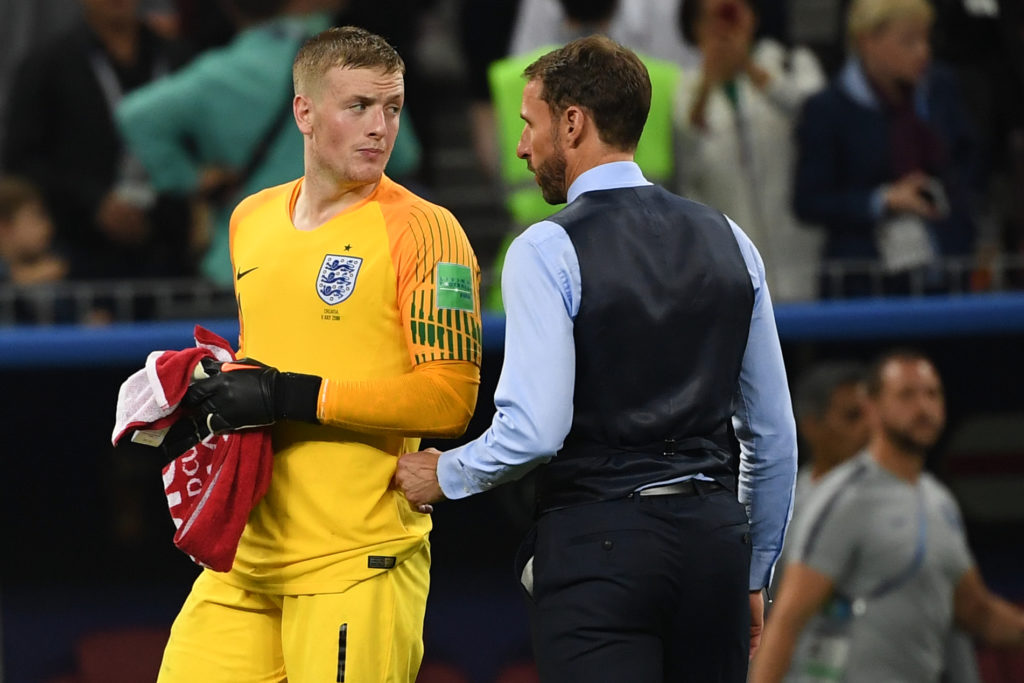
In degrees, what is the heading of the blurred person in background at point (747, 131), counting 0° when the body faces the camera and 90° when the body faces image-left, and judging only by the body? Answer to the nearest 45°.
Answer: approximately 0°

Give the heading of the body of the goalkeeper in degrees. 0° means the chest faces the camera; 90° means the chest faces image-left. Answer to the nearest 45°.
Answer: approximately 45°

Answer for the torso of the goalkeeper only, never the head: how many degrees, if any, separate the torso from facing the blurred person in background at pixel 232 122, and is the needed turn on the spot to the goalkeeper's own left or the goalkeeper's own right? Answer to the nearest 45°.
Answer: approximately 135° to the goalkeeper's own right

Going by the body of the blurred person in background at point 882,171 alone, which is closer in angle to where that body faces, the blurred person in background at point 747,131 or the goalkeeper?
the goalkeeper

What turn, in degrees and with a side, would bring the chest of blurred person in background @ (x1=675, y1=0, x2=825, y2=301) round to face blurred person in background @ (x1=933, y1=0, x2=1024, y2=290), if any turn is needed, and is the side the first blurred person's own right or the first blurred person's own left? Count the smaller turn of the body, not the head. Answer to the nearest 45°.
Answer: approximately 135° to the first blurred person's own left
